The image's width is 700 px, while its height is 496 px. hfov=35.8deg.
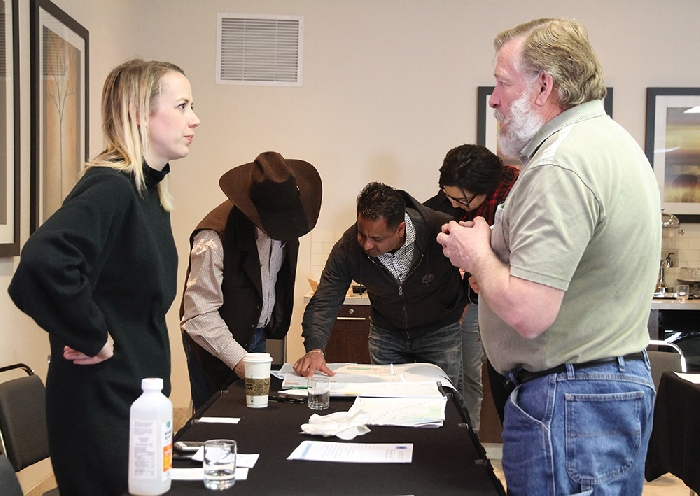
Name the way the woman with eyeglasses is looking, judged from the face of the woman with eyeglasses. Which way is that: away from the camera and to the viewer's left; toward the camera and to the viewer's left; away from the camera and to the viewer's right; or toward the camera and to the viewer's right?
toward the camera and to the viewer's left

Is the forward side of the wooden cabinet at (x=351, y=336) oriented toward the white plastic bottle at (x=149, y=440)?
yes

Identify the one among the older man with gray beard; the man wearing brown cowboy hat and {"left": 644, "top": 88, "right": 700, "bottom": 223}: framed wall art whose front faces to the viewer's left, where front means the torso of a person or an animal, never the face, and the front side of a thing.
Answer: the older man with gray beard

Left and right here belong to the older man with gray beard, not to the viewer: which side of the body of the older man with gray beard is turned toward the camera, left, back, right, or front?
left

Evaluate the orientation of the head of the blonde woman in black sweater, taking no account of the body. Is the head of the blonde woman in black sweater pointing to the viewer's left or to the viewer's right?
to the viewer's right

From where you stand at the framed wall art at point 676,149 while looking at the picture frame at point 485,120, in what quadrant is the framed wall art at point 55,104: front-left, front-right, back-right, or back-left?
front-left

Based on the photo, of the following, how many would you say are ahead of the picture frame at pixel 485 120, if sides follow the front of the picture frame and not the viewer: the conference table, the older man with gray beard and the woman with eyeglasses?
3

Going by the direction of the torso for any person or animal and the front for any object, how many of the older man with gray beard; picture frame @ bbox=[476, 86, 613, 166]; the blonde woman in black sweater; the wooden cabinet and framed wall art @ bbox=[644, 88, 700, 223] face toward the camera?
3

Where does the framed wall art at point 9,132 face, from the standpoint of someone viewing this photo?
facing the viewer and to the right of the viewer

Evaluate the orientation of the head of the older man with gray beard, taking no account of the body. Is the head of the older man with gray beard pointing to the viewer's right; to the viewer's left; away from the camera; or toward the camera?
to the viewer's left

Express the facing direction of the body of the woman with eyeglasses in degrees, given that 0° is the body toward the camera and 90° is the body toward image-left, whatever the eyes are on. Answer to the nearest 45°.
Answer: approximately 45°

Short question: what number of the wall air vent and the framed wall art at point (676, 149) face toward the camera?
2

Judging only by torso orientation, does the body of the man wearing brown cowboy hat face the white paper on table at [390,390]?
yes

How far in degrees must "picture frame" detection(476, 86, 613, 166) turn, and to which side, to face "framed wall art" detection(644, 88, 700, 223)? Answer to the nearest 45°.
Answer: approximately 90° to its left

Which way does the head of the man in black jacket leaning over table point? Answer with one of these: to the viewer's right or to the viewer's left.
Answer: to the viewer's left

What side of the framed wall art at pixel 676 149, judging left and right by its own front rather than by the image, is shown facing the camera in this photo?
front

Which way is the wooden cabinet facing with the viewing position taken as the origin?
facing the viewer
